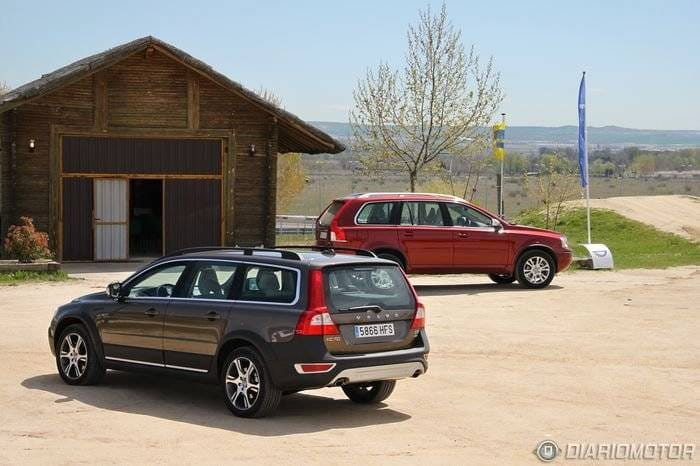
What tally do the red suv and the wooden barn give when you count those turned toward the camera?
1

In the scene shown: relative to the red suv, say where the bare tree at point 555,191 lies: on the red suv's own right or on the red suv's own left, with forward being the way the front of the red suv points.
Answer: on the red suv's own left

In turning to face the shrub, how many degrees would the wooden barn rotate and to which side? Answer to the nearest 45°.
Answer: approximately 45° to its right

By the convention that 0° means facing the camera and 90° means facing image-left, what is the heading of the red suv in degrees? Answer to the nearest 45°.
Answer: approximately 270°

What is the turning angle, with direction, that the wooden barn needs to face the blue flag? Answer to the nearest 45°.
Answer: approximately 90° to its left

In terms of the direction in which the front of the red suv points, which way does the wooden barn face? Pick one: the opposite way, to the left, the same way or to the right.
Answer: to the right

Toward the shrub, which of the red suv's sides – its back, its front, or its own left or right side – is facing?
back

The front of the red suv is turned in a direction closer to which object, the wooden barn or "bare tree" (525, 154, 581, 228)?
the bare tree
